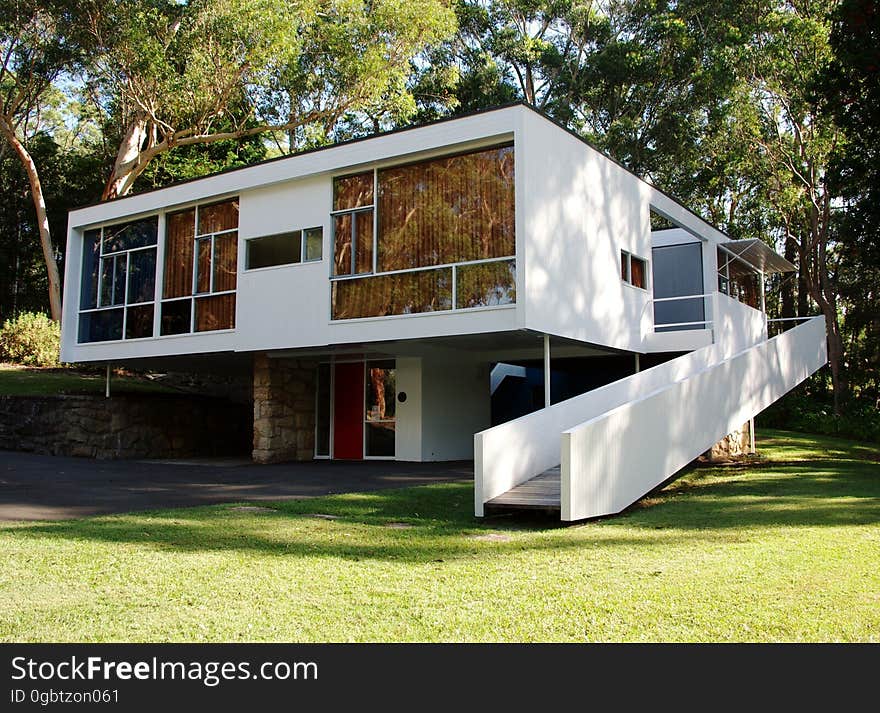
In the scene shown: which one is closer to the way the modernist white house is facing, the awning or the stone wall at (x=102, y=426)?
the stone wall

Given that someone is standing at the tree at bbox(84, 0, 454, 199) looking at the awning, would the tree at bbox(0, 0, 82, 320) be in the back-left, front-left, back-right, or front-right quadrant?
back-right

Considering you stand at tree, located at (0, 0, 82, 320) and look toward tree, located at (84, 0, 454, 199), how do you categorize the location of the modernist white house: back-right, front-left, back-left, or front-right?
front-right

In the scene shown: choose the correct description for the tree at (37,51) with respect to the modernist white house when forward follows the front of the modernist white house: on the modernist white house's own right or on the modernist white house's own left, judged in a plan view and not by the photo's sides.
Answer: on the modernist white house's own right

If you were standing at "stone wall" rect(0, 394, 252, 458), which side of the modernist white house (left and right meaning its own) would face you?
right
